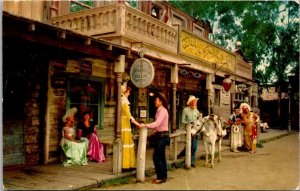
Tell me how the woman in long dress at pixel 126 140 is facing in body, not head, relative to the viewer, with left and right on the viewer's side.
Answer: facing to the right of the viewer

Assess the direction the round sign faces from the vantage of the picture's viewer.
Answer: facing the viewer

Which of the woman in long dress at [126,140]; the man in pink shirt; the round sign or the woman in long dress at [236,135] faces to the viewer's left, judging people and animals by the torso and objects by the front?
the man in pink shirt

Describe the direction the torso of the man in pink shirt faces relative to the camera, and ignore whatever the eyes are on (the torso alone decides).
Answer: to the viewer's left

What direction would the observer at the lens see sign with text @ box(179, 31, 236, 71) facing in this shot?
facing the viewer and to the right of the viewer

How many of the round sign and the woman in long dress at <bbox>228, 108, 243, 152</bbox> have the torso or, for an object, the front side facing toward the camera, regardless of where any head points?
2

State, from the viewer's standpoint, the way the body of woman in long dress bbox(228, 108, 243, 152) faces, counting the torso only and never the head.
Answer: toward the camera

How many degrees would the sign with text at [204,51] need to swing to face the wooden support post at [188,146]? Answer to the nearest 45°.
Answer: approximately 45° to its right

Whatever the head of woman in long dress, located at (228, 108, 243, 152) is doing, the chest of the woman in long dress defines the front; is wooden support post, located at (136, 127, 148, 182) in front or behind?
in front

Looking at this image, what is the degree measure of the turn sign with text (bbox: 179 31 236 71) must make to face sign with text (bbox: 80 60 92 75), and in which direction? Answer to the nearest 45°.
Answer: approximately 90° to its right
